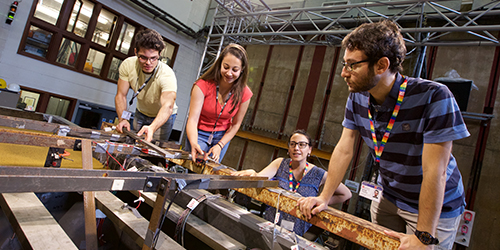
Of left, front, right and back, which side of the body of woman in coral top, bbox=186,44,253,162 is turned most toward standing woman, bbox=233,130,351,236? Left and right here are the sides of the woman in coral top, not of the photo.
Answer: left

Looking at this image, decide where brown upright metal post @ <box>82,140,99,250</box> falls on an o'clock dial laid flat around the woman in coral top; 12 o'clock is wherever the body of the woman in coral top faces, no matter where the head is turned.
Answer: The brown upright metal post is roughly at 1 o'clock from the woman in coral top.

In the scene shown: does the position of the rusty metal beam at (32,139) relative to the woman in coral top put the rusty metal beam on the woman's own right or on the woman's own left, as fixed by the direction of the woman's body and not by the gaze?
on the woman's own right

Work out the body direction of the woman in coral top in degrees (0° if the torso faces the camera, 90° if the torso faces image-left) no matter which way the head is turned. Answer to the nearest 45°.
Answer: approximately 0°

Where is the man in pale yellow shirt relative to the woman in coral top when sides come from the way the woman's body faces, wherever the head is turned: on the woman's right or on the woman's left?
on the woman's right

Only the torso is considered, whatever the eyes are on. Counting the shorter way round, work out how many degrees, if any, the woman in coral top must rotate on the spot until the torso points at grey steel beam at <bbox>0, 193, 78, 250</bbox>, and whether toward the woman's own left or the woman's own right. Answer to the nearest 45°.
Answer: approximately 45° to the woman's own right

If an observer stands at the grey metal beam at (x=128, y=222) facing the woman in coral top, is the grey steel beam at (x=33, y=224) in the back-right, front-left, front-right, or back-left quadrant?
back-left

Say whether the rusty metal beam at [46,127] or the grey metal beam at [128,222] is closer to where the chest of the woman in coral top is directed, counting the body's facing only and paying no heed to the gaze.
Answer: the grey metal beam

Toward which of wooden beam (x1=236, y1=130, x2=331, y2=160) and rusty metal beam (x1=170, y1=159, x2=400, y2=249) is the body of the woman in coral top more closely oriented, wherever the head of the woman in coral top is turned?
the rusty metal beam

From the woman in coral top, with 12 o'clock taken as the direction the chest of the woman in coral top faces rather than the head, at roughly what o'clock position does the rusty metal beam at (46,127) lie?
The rusty metal beam is roughly at 3 o'clock from the woman in coral top.
